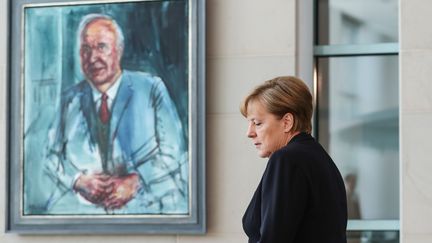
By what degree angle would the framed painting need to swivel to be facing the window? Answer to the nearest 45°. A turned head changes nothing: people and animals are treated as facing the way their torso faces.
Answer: approximately 90° to its left

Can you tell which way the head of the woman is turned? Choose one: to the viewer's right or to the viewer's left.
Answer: to the viewer's left

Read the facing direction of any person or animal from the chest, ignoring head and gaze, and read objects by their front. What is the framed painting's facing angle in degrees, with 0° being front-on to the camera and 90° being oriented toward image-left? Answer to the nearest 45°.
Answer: approximately 0°

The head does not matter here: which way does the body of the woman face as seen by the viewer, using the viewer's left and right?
facing to the left of the viewer

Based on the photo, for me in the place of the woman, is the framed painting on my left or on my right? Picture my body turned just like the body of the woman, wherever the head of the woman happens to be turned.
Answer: on my right

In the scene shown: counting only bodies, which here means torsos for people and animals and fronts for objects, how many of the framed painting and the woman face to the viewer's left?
1

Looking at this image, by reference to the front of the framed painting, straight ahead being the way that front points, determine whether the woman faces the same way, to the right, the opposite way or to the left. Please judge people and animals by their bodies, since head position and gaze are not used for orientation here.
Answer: to the right

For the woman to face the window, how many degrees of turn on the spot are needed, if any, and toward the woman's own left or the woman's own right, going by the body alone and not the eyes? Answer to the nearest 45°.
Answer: approximately 90° to the woman's own right
